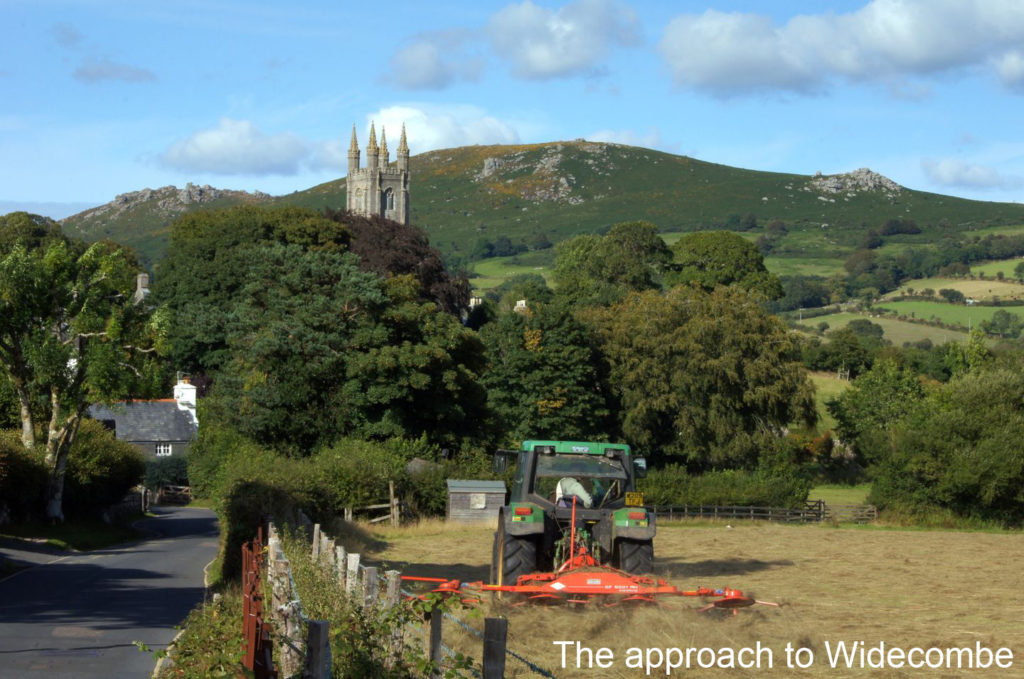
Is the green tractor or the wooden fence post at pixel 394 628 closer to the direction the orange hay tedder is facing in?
the green tractor

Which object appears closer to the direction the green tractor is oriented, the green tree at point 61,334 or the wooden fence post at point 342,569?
the green tree

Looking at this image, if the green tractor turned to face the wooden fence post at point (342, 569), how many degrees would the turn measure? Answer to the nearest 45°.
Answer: approximately 135° to its left

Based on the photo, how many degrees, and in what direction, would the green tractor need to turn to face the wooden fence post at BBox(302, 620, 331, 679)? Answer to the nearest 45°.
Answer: approximately 180°

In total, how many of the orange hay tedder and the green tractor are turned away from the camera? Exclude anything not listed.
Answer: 2

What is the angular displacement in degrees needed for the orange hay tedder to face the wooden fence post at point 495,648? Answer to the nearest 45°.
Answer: approximately 180°

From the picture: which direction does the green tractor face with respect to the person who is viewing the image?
facing away from the viewer

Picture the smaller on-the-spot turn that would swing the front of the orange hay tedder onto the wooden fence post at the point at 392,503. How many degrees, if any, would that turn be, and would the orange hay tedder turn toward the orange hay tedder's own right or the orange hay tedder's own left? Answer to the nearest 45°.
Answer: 0° — it already faces it

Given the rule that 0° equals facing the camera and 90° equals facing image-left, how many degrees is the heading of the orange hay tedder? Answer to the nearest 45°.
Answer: approximately 180°

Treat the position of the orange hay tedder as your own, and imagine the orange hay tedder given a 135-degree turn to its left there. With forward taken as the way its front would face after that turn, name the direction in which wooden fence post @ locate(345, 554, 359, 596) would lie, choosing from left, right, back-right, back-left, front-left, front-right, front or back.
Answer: front
